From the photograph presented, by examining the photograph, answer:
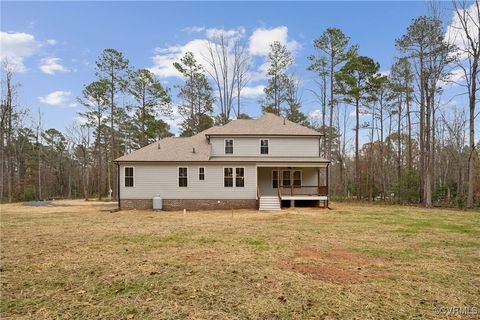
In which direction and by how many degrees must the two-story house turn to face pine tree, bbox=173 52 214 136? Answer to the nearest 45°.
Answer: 0° — it already faces it

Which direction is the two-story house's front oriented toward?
away from the camera
